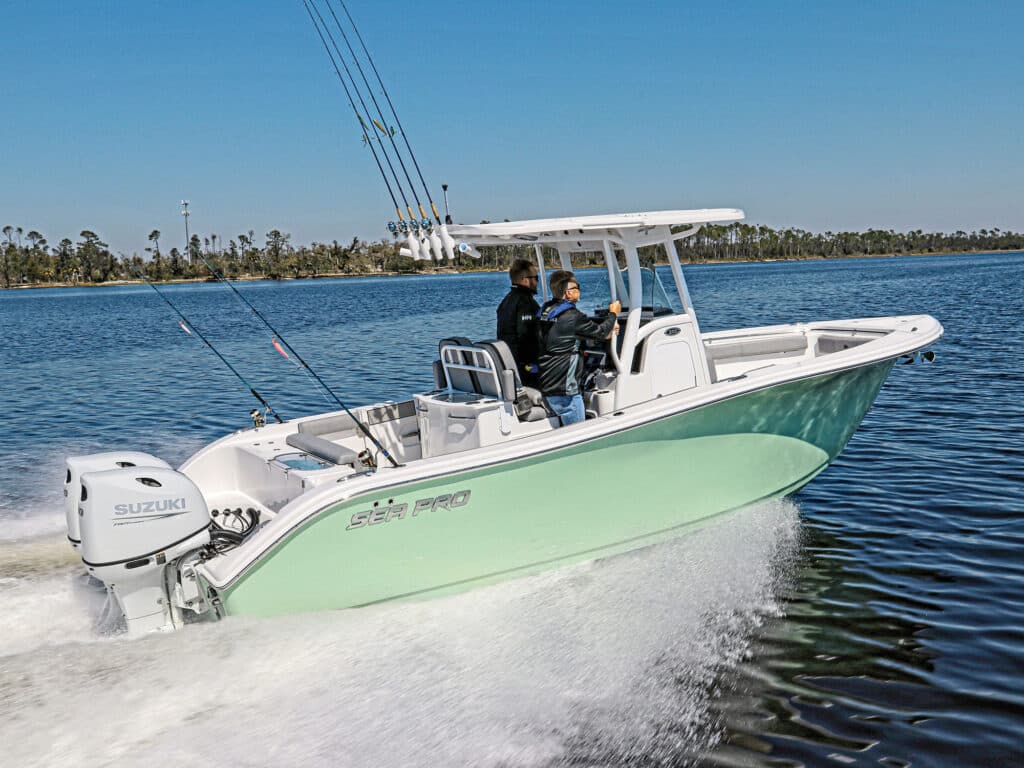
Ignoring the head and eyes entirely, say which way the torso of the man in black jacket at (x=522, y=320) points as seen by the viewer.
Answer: to the viewer's right
